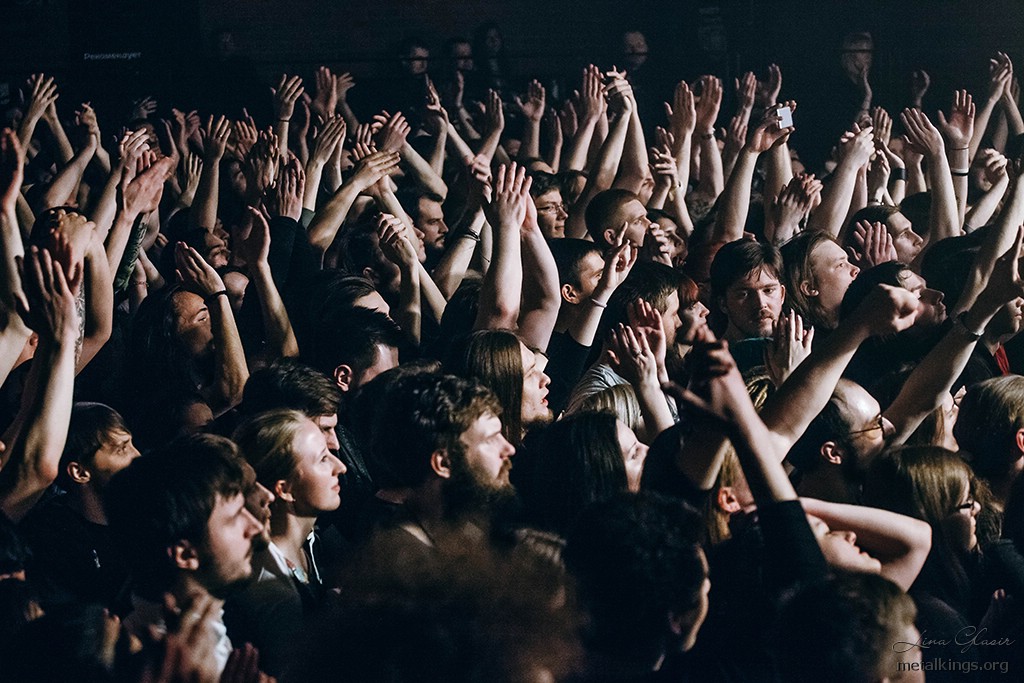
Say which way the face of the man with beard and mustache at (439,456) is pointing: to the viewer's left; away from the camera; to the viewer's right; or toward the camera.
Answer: to the viewer's right

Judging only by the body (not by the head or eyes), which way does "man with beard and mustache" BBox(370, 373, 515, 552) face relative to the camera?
to the viewer's right
